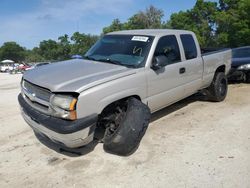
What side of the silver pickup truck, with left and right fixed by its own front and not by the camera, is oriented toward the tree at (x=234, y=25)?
back

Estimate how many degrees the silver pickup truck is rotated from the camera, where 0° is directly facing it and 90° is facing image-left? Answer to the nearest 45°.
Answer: approximately 45°

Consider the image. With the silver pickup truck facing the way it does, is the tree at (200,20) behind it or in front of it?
behind

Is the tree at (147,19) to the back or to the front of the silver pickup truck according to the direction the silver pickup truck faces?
to the back
